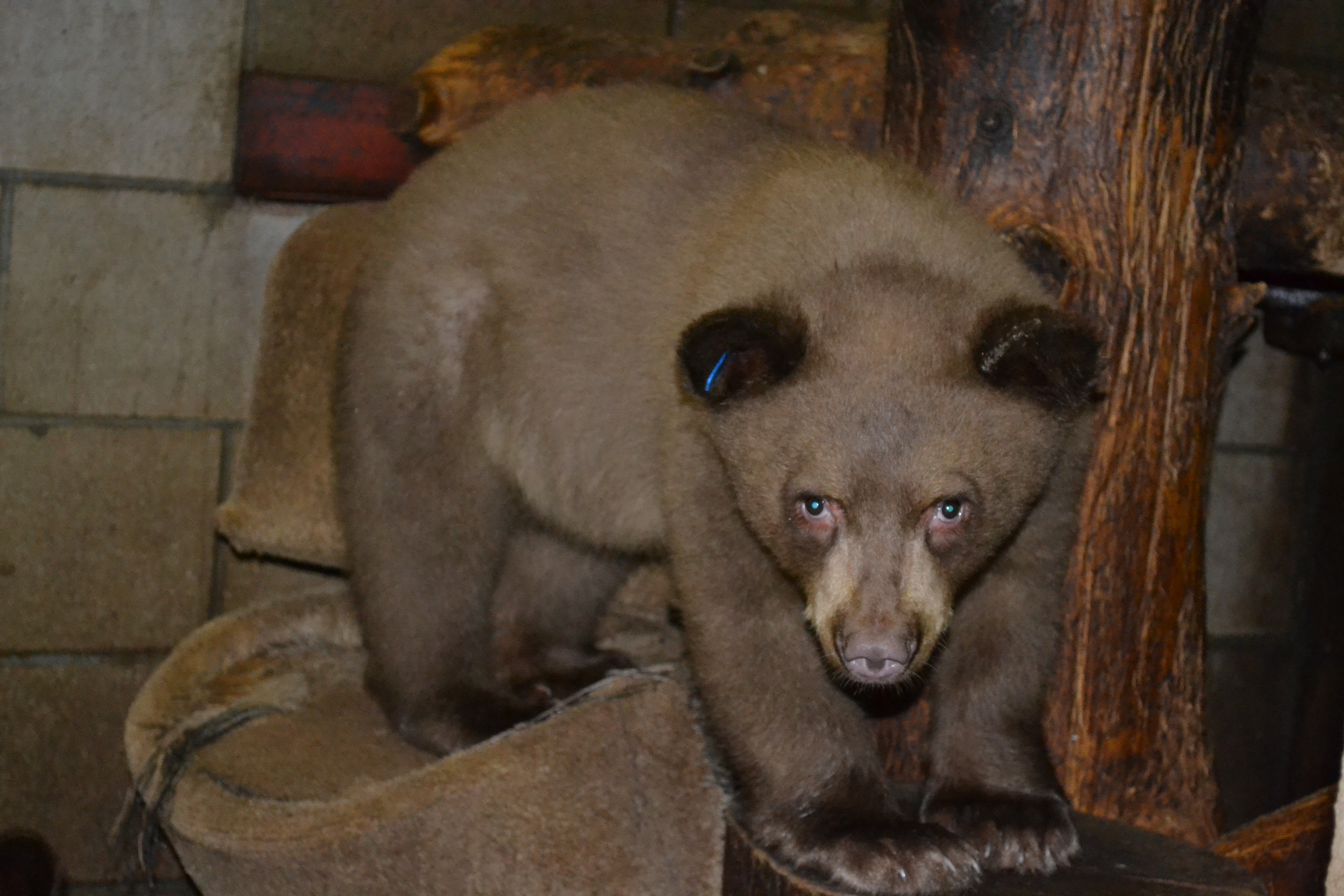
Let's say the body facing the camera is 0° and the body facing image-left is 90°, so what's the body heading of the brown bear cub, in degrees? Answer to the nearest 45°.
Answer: approximately 315°

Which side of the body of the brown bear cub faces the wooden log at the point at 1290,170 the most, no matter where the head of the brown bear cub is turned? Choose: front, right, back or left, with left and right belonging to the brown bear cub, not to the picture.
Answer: left

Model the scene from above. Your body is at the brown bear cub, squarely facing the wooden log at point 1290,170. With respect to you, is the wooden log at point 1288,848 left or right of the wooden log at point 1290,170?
right

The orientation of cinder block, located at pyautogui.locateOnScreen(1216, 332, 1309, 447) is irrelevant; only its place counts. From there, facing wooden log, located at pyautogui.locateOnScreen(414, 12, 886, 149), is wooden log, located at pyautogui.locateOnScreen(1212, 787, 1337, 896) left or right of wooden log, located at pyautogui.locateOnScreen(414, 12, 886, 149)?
left

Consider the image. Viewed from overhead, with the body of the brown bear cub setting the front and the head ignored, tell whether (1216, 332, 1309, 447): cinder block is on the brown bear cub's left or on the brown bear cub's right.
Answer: on the brown bear cub's left
